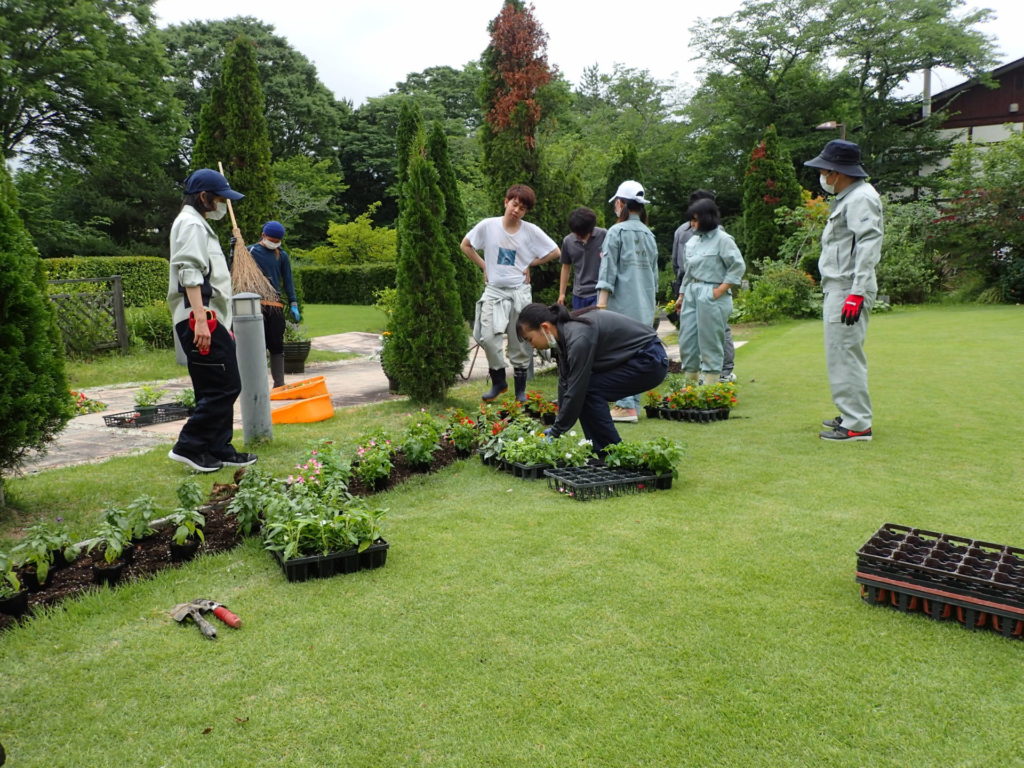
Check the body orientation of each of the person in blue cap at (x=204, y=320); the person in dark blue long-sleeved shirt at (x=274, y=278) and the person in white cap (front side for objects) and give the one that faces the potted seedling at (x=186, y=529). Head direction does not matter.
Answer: the person in dark blue long-sleeved shirt

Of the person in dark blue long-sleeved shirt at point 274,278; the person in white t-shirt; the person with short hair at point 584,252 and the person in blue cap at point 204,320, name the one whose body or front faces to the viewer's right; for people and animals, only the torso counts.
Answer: the person in blue cap

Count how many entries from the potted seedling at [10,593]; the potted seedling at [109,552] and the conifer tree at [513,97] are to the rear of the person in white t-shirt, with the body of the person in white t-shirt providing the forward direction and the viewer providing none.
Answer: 1

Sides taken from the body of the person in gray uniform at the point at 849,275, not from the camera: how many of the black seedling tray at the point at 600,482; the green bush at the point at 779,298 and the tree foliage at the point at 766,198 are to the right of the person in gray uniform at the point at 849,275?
2

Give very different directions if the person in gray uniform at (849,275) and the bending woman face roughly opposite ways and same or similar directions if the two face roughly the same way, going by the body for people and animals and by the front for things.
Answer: same or similar directions

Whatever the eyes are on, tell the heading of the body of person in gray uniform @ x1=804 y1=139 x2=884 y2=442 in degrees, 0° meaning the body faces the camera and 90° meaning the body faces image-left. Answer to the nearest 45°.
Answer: approximately 90°

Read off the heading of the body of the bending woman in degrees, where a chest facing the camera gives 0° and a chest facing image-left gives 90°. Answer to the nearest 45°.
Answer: approximately 90°

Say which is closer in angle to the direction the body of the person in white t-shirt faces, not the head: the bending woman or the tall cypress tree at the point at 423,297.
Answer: the bending woman

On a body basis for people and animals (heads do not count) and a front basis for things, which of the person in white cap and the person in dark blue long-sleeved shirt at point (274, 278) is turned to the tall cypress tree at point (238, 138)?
the person in white cap

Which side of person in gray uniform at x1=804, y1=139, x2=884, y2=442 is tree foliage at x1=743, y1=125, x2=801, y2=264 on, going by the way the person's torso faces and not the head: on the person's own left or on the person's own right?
on the person's own right

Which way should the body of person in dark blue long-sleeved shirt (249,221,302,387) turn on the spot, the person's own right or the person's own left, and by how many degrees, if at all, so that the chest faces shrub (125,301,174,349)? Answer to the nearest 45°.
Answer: approximately 135° to the person's own right

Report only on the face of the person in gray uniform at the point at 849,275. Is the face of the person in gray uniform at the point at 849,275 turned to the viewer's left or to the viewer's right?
to the viewer's left

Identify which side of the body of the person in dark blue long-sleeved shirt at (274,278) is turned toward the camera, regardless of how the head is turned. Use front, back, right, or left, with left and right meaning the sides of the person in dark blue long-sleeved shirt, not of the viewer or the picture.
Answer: front
